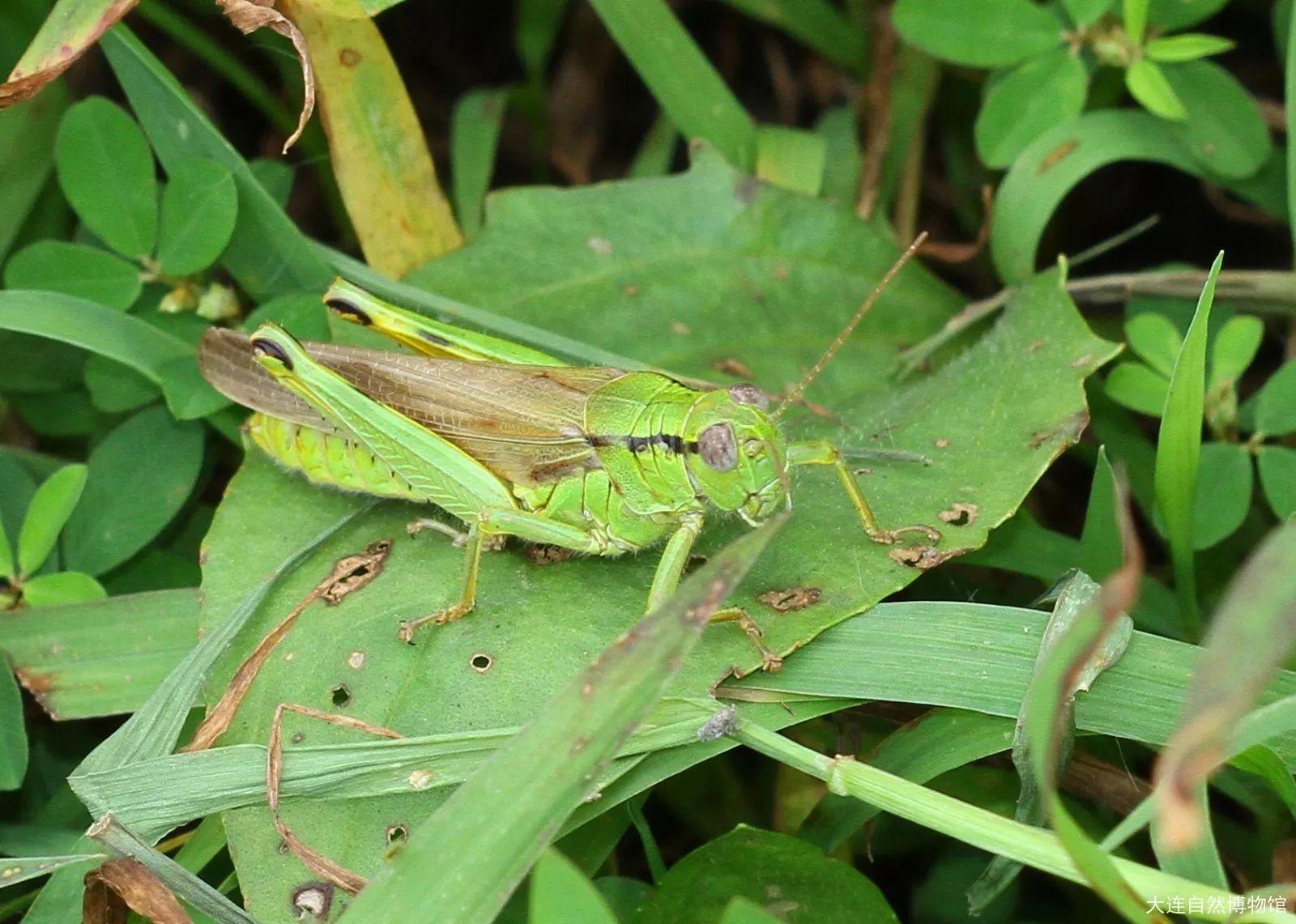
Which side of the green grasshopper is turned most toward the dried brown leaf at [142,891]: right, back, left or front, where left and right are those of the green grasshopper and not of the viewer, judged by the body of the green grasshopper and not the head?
right

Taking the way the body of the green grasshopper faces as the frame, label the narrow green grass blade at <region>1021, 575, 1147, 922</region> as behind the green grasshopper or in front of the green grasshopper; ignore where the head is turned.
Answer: in front

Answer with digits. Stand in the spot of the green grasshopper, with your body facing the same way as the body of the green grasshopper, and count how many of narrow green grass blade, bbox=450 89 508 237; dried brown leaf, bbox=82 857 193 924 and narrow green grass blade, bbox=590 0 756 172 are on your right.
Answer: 1

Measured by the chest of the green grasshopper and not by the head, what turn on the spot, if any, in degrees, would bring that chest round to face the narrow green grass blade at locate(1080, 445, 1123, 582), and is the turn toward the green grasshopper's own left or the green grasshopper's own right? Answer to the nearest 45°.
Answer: approximately 45° to the green grasshopper's own left

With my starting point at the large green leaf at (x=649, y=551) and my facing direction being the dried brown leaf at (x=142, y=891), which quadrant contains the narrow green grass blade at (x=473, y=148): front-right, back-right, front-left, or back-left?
back-right

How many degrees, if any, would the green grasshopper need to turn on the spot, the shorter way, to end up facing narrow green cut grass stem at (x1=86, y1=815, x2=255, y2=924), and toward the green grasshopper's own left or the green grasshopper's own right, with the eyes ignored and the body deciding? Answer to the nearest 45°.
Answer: approximately 90° to the green grasshopper's own right

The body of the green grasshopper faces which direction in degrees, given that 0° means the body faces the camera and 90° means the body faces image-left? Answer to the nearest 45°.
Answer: approximately 315°

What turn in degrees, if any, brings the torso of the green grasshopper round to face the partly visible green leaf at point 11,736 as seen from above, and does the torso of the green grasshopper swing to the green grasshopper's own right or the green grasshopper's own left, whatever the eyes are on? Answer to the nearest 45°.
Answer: approximately 135° to the green grasshopper's own right

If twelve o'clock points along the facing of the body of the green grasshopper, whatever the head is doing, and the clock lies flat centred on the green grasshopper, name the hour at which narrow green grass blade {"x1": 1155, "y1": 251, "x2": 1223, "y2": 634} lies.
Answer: The narrow green grass blade is roughly at 11 o'clock from the green grasshopper.

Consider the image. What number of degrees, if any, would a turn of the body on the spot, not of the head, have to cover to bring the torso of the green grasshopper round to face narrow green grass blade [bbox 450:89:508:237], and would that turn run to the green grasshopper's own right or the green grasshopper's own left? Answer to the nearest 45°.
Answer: approximately 135° to the green grasshopper's own left

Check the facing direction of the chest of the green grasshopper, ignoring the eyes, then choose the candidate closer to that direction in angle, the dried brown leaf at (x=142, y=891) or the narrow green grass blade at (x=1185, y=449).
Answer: the narrow green grass blade

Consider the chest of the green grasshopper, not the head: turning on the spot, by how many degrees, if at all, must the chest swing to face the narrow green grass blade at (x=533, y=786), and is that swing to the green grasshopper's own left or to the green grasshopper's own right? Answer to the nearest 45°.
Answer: approximately 45° to the green grasshopper's own right
